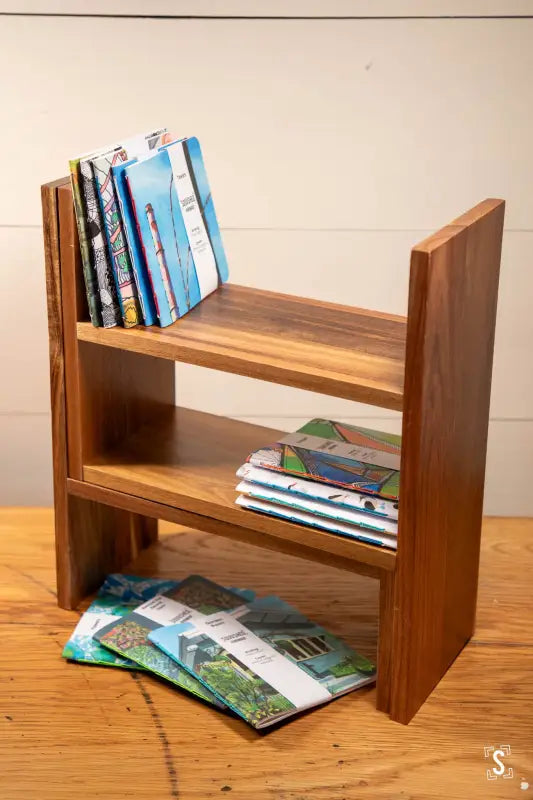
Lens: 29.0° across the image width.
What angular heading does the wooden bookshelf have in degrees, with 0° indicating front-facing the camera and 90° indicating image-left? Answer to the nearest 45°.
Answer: approximately 45°

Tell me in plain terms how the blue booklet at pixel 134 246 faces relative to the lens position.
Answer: facing the viewer and to the right of the viewer

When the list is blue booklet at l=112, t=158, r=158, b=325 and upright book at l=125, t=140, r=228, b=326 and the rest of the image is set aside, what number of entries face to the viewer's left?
0
